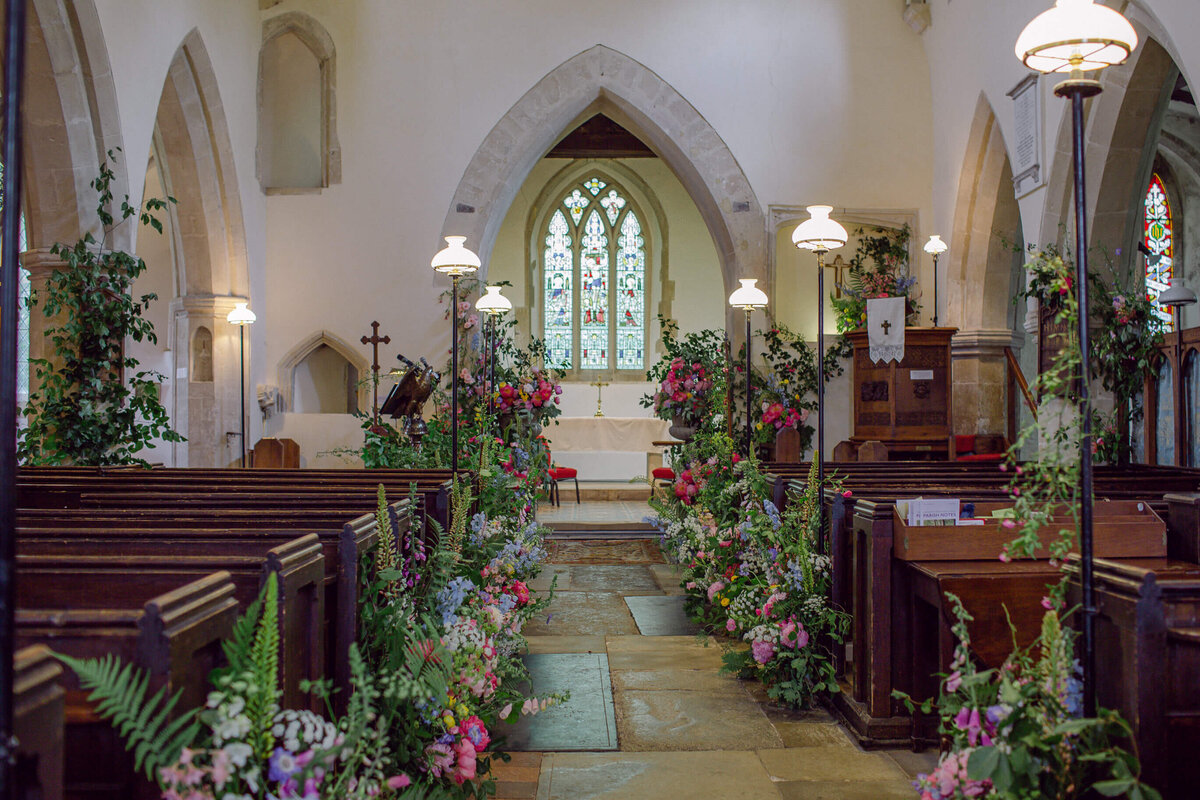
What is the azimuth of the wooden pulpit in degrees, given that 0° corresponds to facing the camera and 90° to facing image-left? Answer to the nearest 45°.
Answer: approximately 0°

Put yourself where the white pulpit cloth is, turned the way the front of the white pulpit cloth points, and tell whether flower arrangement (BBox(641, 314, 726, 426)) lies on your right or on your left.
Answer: on your right

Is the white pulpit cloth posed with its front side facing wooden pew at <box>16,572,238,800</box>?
yes

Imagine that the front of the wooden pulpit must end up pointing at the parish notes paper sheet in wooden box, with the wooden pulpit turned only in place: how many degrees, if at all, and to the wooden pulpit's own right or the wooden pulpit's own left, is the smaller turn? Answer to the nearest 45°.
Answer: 0° — it already faces it

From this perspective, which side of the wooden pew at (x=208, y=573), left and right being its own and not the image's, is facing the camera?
back

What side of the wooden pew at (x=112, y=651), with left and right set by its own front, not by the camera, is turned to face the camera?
back

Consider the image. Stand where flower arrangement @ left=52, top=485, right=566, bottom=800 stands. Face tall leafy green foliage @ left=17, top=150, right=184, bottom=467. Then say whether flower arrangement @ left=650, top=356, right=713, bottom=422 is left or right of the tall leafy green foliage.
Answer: right

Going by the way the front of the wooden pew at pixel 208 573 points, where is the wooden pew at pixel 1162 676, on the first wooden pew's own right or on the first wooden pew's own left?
on the first wooden pew's own right
